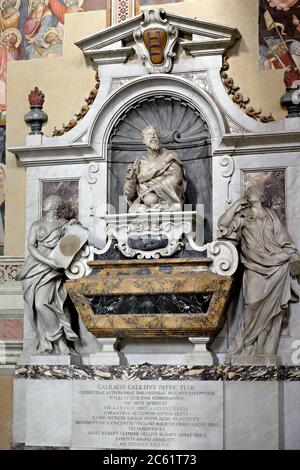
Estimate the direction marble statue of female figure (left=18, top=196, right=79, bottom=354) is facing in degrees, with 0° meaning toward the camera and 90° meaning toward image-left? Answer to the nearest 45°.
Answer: approximately 0°

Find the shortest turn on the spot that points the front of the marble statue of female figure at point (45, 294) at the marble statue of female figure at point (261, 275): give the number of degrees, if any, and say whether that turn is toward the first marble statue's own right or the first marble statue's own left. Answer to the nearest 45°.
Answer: approximately 90° to the first marble statue's own left

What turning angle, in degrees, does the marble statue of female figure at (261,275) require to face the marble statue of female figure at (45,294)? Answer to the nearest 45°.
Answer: approximately 90° to its right

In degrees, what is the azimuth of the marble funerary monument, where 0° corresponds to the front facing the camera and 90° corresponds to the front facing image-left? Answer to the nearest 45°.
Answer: approximately 0°
